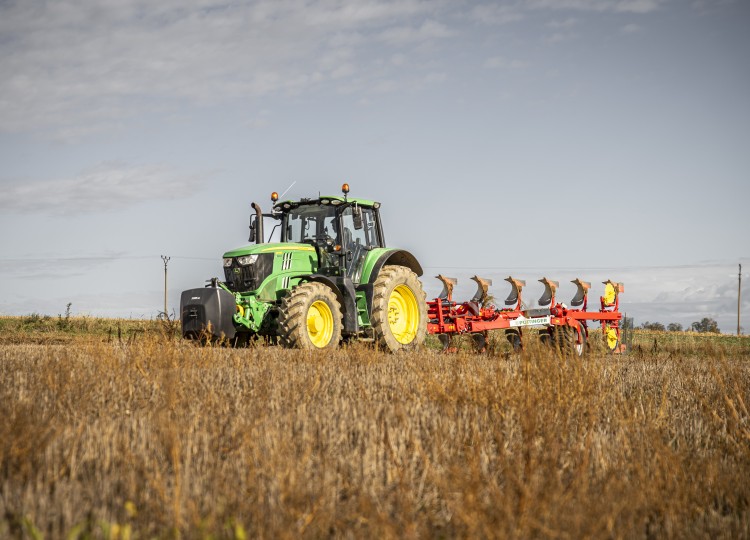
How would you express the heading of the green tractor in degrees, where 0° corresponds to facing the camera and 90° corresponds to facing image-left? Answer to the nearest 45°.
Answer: approximately 45°

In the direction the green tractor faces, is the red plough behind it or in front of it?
behind

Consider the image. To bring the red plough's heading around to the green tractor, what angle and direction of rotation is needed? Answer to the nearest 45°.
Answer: approximately 45° to its left

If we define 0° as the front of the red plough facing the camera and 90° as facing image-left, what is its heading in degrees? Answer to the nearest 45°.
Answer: approximately 90°
